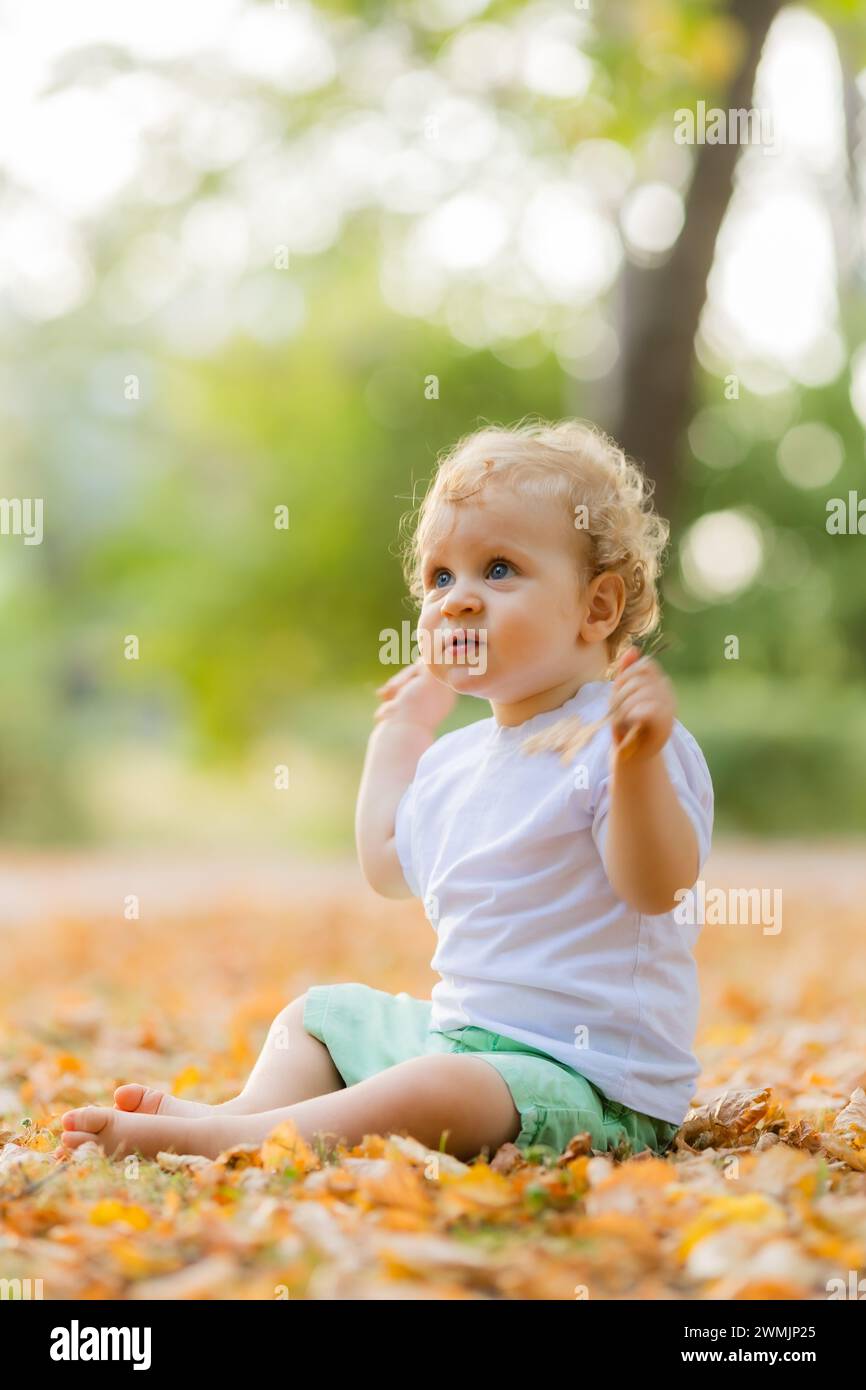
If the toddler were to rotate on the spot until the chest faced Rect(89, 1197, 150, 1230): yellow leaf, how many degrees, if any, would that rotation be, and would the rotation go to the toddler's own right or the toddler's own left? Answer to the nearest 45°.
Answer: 0° — they already face it

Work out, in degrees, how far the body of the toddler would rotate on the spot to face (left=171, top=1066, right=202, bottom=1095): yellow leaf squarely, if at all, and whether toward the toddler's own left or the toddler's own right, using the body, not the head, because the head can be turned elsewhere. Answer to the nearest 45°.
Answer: approximately 90° to the toddler's own right

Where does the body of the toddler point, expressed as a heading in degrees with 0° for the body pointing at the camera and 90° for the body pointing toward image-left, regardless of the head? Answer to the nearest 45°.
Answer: approximately 45°
